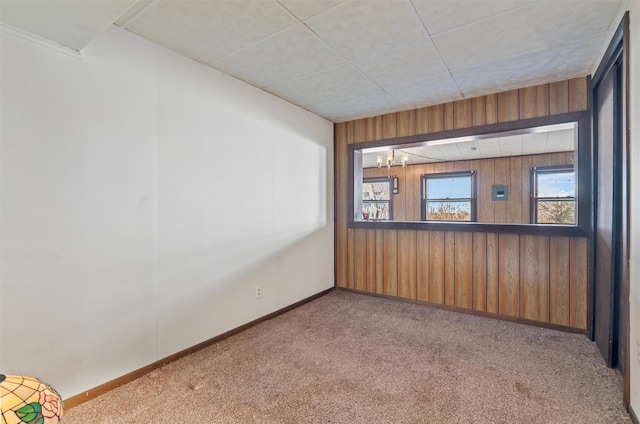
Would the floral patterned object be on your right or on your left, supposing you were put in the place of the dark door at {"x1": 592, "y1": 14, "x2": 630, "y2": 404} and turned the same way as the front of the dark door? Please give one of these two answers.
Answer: on your left

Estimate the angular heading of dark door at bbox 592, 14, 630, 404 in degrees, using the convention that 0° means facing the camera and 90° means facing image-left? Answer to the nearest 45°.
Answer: approximately 90°
